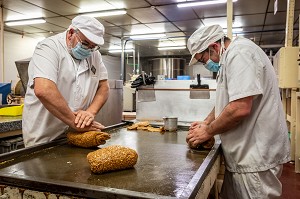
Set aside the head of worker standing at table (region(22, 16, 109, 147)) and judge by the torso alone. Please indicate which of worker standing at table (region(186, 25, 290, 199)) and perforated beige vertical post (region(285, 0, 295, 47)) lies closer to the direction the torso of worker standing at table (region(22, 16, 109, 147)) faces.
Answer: the worker standing at table

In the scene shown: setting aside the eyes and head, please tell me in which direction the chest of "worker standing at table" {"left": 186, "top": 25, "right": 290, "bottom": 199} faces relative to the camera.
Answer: to the viewer's left

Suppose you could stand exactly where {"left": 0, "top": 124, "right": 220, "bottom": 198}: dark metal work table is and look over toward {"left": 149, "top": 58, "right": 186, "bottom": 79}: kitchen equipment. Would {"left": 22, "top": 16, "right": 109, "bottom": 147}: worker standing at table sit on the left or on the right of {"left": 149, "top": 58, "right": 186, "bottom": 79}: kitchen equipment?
left

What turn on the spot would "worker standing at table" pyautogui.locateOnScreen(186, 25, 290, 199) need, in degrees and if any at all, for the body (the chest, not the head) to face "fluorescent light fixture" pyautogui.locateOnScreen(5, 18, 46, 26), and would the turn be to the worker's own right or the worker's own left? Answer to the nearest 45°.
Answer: approximately 45° to the worker's own right

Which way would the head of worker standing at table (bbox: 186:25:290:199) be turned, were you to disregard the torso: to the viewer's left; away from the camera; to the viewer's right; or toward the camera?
to the viewer's left

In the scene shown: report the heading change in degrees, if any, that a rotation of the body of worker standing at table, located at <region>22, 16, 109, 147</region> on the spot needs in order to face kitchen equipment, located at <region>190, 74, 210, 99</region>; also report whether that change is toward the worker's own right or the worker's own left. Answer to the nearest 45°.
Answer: approximately 90° to the worker's own left

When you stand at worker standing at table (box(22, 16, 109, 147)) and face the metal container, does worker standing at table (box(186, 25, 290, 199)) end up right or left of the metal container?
right

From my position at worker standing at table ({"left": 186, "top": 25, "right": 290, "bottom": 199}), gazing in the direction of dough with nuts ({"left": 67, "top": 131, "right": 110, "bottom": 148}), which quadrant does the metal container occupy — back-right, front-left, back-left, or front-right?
front-right

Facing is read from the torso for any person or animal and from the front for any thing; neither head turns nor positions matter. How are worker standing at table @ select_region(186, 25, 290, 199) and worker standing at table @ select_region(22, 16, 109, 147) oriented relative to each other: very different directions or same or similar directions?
very different directions

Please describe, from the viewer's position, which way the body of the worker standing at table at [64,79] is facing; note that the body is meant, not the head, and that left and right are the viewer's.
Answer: facing the viewer and to the right of the viewer

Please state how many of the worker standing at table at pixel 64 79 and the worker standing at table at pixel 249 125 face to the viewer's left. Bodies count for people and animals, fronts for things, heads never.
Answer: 1

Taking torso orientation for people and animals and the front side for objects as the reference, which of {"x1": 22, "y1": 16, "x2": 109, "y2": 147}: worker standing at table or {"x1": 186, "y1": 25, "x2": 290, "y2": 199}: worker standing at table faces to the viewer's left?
{"x1": 186, "y1": 25, "x2": 290, "y2": 199}: worker standing at table

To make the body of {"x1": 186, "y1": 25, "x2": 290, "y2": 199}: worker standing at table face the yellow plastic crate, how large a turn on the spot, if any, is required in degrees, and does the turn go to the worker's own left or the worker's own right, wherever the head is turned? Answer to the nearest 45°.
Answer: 0° — they already face it
